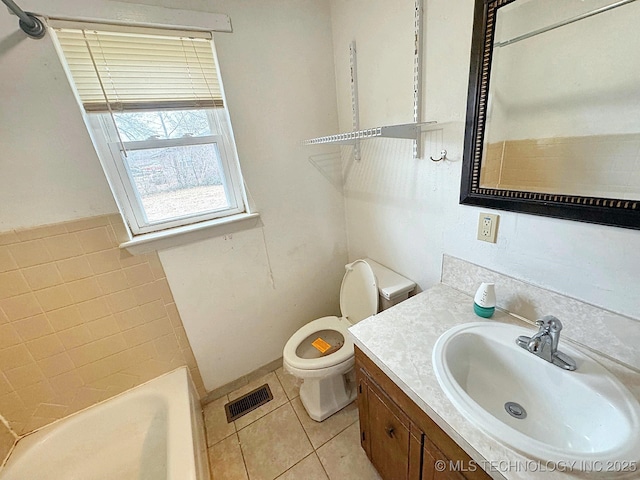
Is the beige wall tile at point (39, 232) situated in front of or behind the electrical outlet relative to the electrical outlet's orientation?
in front

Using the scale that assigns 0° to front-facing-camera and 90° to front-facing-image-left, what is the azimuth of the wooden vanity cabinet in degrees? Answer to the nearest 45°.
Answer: approximately 45°

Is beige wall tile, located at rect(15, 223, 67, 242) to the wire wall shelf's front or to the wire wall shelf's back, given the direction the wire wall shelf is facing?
to the front

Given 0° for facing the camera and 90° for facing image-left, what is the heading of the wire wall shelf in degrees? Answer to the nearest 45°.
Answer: approximately 45°

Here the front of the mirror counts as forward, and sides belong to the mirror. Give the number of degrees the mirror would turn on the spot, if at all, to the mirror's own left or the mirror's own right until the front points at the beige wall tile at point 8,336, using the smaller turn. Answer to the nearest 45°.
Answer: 0° — it already faces it
